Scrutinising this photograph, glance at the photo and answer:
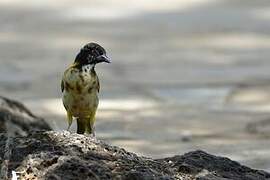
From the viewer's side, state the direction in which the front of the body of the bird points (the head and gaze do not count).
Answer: toward the camera

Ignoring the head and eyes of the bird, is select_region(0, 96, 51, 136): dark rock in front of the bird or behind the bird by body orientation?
behind
